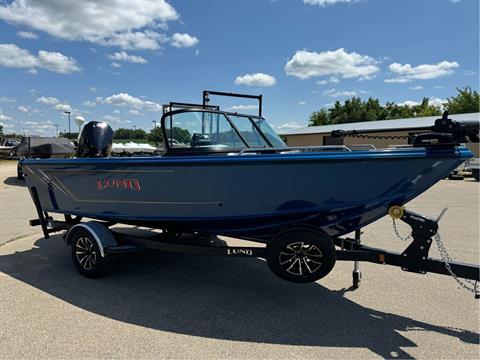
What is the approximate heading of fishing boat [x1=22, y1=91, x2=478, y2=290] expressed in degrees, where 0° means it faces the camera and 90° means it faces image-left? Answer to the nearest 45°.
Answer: approximately 315°

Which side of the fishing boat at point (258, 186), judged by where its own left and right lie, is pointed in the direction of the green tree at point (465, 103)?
left

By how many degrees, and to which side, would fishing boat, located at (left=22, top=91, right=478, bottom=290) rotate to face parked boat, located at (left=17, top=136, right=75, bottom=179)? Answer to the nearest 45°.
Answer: approximately 180°
